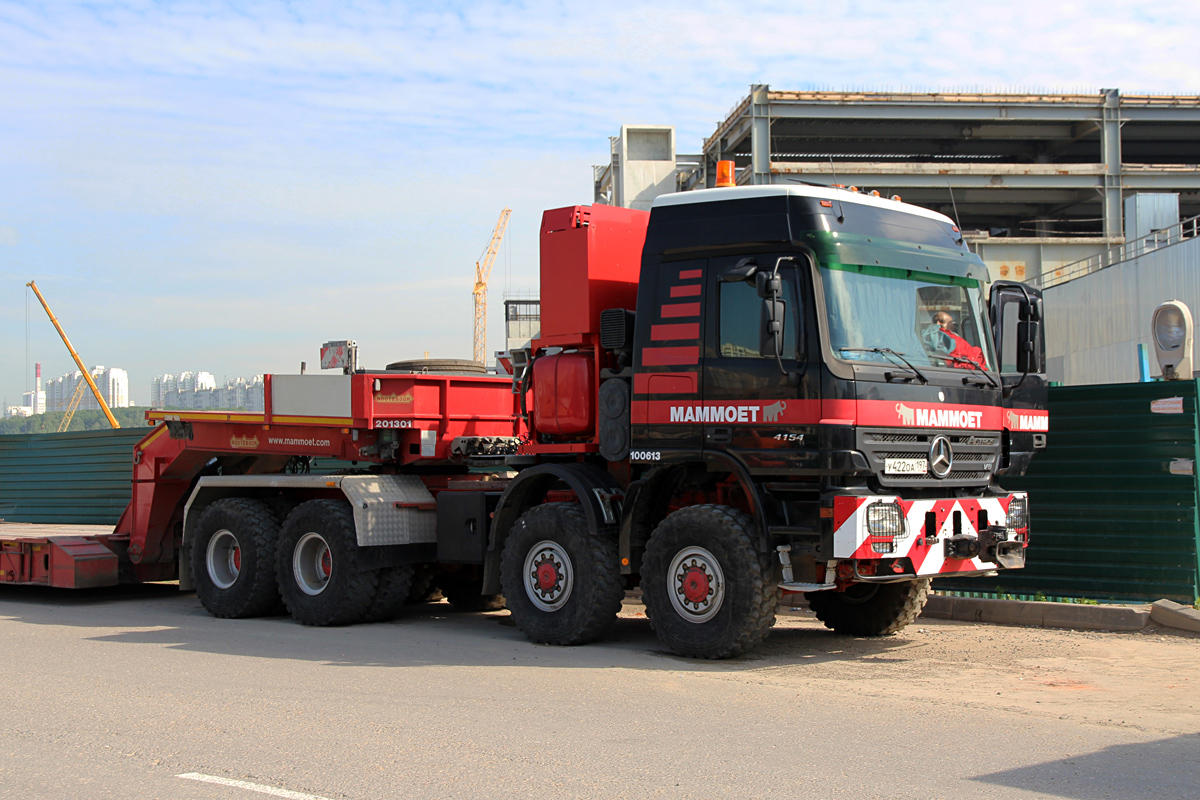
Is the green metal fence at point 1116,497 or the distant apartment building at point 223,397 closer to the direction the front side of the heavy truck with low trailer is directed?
the green metal fence

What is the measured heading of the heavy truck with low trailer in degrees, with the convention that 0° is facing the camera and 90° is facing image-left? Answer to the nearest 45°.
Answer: approximately 315°

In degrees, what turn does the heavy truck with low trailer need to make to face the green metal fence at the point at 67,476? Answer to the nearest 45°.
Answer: approximately 180°

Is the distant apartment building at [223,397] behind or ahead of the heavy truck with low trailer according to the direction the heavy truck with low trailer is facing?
behind
